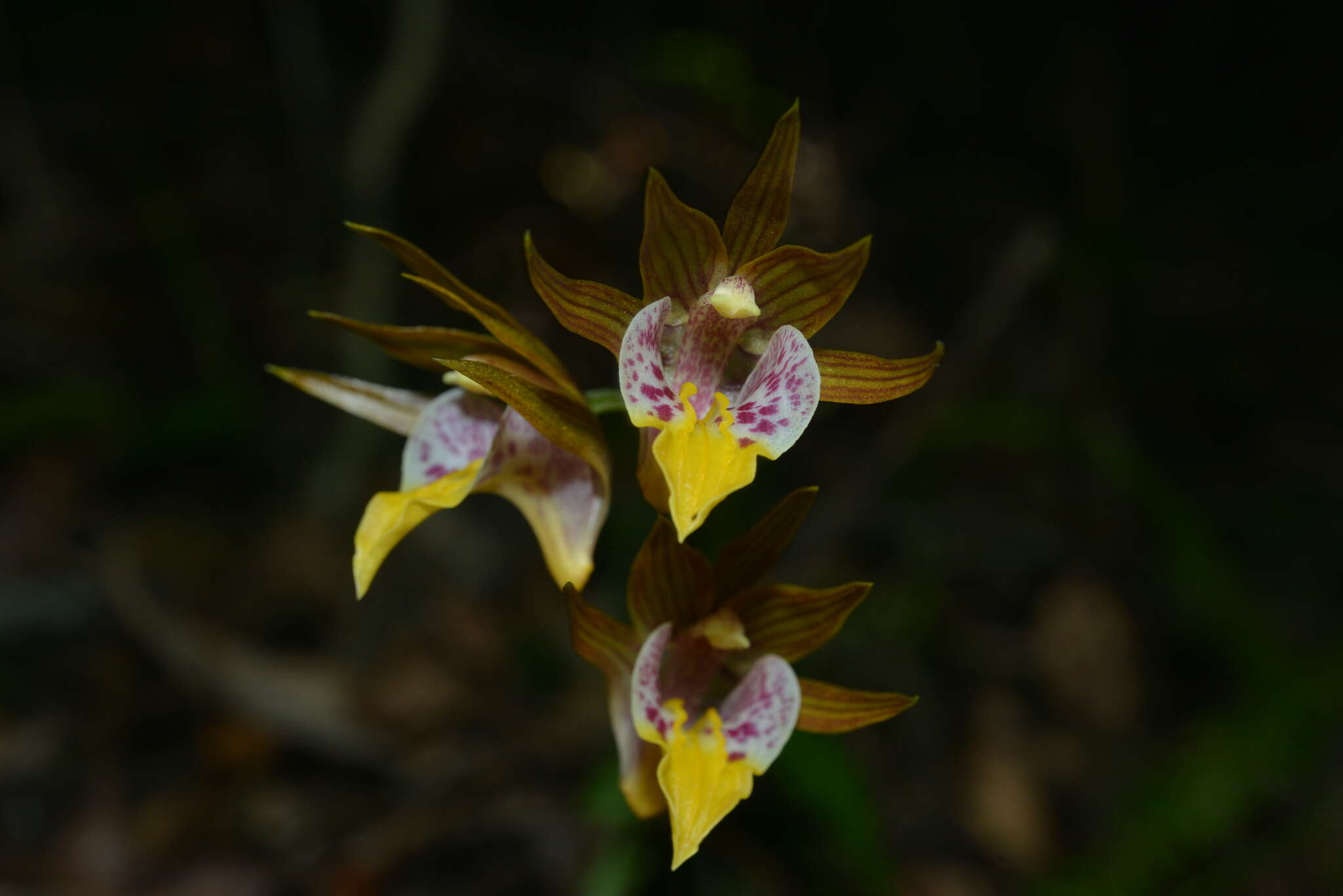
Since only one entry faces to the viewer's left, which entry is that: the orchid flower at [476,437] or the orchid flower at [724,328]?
the orchid flower at [476,437]

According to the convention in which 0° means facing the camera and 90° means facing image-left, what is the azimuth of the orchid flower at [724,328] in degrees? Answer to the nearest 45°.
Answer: approximately 0°

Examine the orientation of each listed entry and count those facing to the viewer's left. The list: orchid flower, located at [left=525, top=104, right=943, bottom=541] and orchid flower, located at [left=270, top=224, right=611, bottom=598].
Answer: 1

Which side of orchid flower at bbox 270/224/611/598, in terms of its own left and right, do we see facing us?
left

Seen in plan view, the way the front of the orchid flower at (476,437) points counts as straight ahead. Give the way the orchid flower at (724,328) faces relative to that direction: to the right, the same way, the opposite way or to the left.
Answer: to the left
